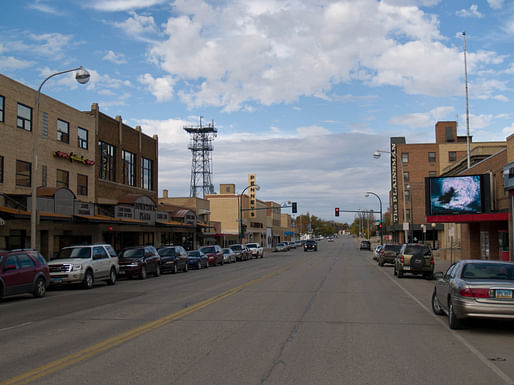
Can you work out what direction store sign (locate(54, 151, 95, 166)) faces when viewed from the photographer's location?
facing the viewer and to the right of the viewer

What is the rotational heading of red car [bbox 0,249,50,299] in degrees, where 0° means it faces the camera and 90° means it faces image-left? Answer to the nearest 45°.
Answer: approximately 45°

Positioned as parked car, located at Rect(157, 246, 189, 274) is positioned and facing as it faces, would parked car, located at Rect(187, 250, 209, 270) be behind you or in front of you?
behind

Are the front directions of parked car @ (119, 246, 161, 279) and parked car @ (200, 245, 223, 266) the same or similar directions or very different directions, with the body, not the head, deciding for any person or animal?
same or similar directions

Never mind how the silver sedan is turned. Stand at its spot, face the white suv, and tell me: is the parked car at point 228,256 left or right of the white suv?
right

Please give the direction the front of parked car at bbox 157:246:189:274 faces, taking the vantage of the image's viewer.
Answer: facing the viewer and to the left of the viewer

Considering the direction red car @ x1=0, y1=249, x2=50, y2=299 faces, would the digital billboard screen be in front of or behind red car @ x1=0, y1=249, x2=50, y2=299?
behind

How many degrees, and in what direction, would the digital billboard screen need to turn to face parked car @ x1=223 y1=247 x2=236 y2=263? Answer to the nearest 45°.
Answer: approximately 135° to its right

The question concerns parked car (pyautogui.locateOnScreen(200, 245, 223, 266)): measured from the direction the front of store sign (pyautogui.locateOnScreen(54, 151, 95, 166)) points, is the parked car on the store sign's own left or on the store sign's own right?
on the store sign's own left

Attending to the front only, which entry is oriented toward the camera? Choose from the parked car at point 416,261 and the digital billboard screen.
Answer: the digital billboard screen

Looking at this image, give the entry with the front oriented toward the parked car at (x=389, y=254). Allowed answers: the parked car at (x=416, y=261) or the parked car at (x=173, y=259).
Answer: the parked car at (x=416, y=261)

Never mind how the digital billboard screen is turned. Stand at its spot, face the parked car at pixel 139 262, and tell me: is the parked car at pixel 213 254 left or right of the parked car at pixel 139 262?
right

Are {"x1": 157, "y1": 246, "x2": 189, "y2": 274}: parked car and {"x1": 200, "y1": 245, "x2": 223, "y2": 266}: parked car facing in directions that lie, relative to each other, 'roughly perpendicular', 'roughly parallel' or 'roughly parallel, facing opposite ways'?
roughly parallel

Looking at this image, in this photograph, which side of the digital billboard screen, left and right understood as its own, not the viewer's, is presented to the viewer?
front

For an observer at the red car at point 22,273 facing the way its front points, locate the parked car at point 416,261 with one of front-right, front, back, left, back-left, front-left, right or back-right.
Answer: back-left

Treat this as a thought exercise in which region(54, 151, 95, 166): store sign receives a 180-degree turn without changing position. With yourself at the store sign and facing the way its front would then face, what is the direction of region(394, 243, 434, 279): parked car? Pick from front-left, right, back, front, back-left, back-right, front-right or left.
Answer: back

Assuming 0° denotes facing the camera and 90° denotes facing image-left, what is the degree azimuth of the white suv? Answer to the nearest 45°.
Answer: approximately 45°

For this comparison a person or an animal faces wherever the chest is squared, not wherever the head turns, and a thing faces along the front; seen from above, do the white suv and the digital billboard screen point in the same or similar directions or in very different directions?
same or similar directions

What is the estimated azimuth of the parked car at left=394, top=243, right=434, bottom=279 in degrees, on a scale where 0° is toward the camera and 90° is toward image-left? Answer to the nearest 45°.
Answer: approximately 180°

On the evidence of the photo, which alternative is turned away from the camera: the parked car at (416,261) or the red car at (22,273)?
the parked car

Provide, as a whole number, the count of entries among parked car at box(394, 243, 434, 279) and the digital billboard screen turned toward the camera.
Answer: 1

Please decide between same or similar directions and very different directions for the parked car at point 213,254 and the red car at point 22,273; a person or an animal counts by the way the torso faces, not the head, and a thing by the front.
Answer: same or similar directions
